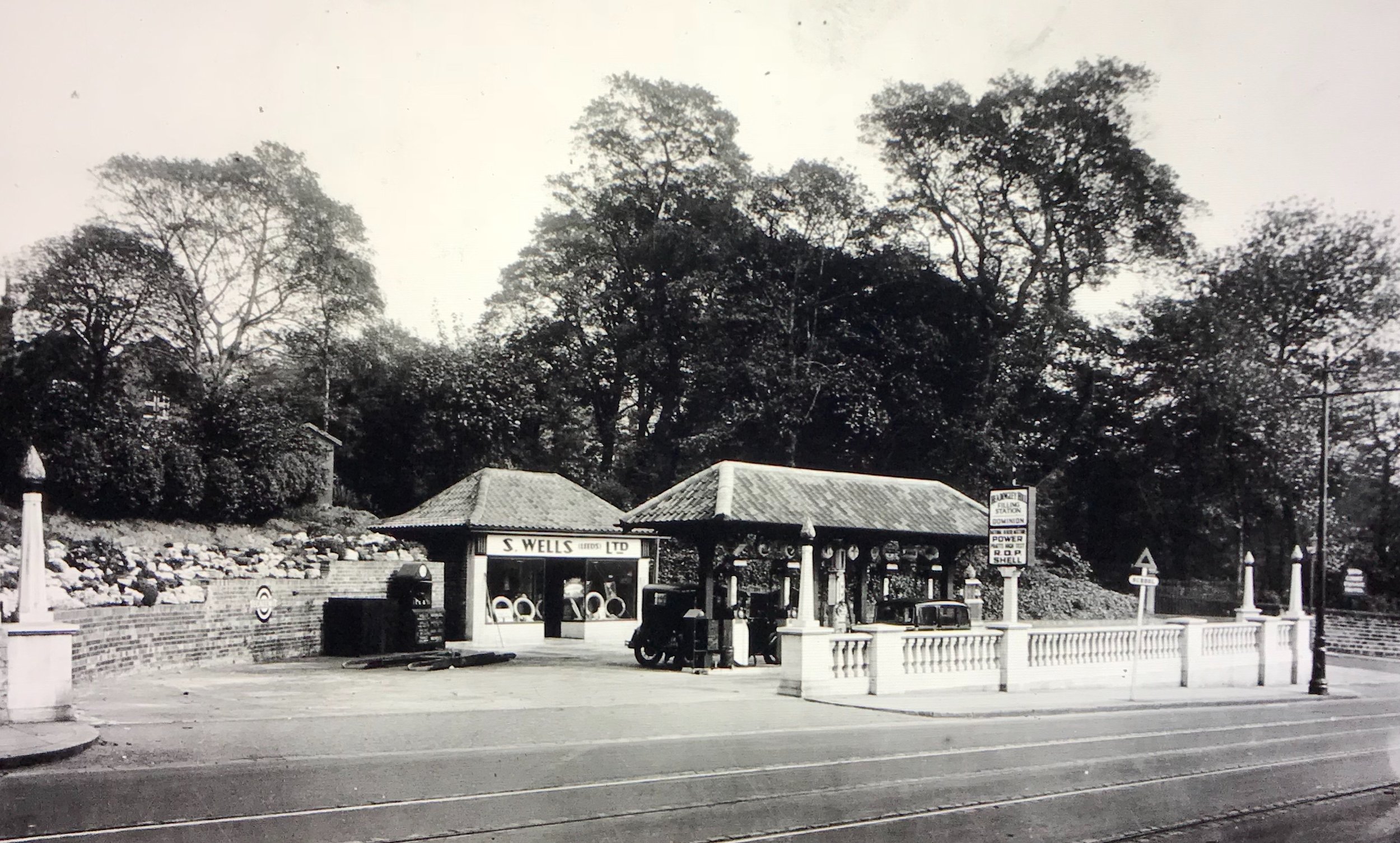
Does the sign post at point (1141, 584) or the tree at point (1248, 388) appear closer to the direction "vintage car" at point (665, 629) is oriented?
the tree
